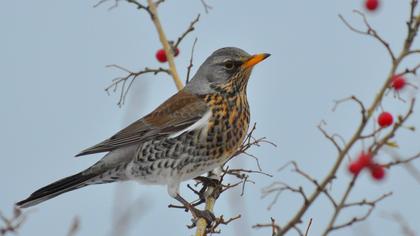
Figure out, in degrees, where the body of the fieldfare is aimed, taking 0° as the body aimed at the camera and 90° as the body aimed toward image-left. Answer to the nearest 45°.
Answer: approximately 270°
